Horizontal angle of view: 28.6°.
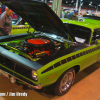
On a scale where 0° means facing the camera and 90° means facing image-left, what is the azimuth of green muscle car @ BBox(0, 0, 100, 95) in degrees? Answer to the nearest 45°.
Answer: approximately 45°

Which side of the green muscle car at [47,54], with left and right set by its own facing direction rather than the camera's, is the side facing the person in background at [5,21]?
right
